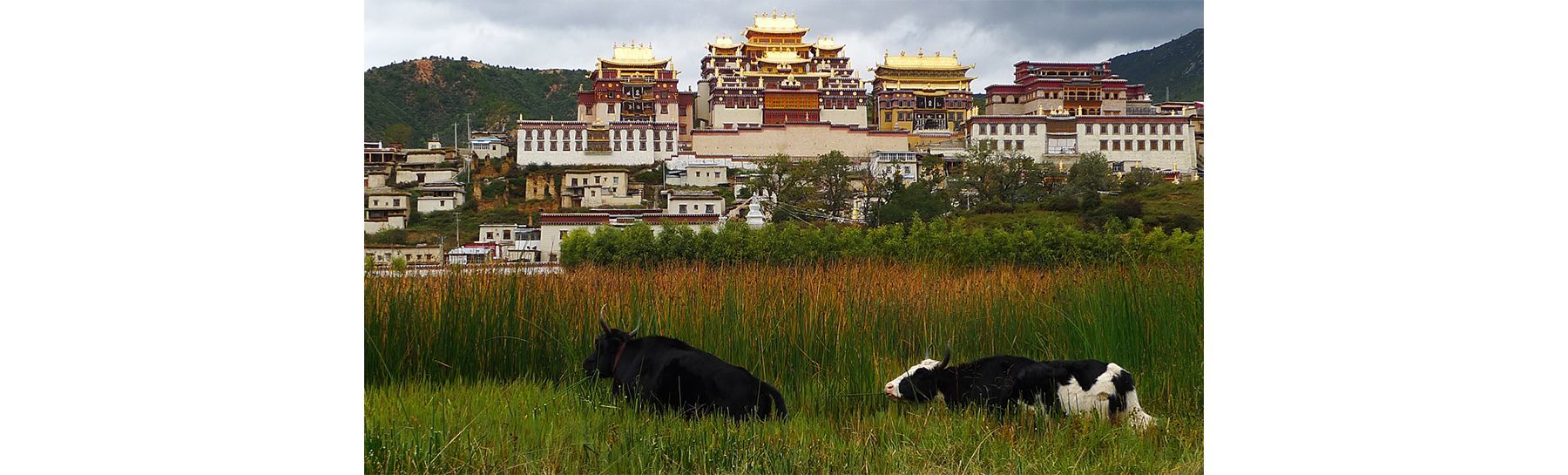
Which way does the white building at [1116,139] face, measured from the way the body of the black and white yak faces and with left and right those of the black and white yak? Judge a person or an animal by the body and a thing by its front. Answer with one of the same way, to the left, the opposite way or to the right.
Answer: to the left

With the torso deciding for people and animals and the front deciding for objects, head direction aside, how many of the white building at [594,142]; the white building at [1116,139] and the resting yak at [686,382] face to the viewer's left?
1

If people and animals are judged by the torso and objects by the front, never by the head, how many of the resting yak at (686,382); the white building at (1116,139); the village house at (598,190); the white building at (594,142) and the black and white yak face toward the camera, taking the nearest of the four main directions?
3

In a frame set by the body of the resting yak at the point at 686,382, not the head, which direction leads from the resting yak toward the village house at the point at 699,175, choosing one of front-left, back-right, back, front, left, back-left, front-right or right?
right

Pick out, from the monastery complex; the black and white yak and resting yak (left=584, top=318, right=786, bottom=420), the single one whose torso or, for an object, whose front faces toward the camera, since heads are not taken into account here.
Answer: the monastery complex

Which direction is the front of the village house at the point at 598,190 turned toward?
toward the camera

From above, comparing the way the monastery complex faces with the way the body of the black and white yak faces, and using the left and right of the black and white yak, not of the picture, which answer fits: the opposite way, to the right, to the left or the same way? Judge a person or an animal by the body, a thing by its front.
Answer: to the left

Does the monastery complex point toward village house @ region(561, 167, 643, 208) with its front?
no

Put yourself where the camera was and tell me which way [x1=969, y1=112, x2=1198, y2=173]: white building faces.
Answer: facing the viewer

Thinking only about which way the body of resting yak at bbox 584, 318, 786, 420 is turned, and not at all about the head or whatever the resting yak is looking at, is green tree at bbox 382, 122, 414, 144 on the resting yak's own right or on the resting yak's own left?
on the resting yak's own right

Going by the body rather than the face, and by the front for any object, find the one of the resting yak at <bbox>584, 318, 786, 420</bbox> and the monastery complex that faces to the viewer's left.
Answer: the resting yak

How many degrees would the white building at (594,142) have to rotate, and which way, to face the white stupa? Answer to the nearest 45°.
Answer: approximately 45° to its left

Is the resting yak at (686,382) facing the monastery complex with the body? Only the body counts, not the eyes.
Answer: no

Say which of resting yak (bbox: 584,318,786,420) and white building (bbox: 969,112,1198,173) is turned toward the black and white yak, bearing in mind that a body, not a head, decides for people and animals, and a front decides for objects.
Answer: the white building

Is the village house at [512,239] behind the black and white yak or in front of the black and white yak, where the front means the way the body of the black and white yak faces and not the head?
in front

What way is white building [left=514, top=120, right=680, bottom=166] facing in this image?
toward the camera

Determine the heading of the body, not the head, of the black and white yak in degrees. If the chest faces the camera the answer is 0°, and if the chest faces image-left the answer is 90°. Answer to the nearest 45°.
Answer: approximately 90°
